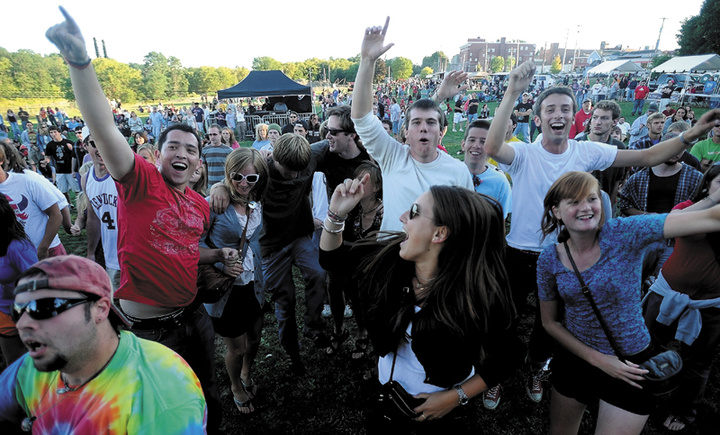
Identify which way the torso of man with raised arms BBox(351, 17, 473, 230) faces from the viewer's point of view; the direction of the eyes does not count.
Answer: toward the camera

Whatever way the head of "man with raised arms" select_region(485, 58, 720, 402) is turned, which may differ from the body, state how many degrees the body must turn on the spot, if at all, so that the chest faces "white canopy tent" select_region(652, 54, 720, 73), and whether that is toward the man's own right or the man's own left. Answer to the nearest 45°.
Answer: approximately 180°

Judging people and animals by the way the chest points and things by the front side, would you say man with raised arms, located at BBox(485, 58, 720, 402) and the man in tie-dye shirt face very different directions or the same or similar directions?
same or similar directions

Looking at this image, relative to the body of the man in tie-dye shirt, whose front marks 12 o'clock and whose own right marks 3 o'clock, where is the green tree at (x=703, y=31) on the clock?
The green tree is roughly at 7 o'clock from the man in tie-dye shirt.

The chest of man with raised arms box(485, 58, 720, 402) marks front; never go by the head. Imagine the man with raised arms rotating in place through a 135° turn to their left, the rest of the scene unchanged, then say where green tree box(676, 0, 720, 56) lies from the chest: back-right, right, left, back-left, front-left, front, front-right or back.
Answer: front-left

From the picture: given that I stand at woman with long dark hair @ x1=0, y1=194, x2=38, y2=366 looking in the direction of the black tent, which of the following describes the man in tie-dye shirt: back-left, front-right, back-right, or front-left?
back-right

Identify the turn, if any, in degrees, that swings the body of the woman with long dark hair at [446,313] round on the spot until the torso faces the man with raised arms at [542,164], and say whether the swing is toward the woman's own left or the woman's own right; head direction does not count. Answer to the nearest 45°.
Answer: approximately 180°

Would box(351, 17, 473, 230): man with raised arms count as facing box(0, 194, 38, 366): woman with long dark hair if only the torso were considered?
no

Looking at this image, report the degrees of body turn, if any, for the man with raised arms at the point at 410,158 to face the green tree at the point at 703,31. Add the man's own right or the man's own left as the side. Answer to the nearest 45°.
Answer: approximately 135° to the man's own left

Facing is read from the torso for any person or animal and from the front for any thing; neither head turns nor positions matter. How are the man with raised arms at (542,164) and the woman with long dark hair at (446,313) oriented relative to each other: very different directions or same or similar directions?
same or similar directions

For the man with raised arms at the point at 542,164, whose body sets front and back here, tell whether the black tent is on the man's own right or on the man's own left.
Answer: on the man's own right

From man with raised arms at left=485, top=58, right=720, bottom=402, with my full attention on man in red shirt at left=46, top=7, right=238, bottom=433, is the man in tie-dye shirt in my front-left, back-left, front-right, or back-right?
front-left

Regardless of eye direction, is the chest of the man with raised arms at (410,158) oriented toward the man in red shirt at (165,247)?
no

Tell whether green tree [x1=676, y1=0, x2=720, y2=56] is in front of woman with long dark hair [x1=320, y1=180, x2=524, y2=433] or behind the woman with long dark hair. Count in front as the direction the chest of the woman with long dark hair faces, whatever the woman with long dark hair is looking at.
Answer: behind

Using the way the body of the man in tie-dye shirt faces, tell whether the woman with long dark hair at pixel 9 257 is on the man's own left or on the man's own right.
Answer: on the man's own right

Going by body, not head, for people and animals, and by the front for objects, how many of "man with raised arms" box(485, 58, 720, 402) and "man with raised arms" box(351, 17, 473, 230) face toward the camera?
2

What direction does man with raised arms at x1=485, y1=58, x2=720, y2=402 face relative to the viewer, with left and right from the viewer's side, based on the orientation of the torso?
facing the viewer

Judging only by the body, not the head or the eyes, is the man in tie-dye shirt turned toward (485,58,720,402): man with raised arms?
no

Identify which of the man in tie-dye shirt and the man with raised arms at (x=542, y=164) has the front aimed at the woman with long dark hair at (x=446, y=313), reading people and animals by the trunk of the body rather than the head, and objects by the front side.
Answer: the man with raised arms

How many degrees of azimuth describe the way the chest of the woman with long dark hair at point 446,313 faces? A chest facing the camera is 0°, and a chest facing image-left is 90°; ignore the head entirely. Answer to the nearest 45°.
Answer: approximately 45°

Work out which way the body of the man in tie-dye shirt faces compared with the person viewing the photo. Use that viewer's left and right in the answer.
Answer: facing the viewer and to the left of the viewer
